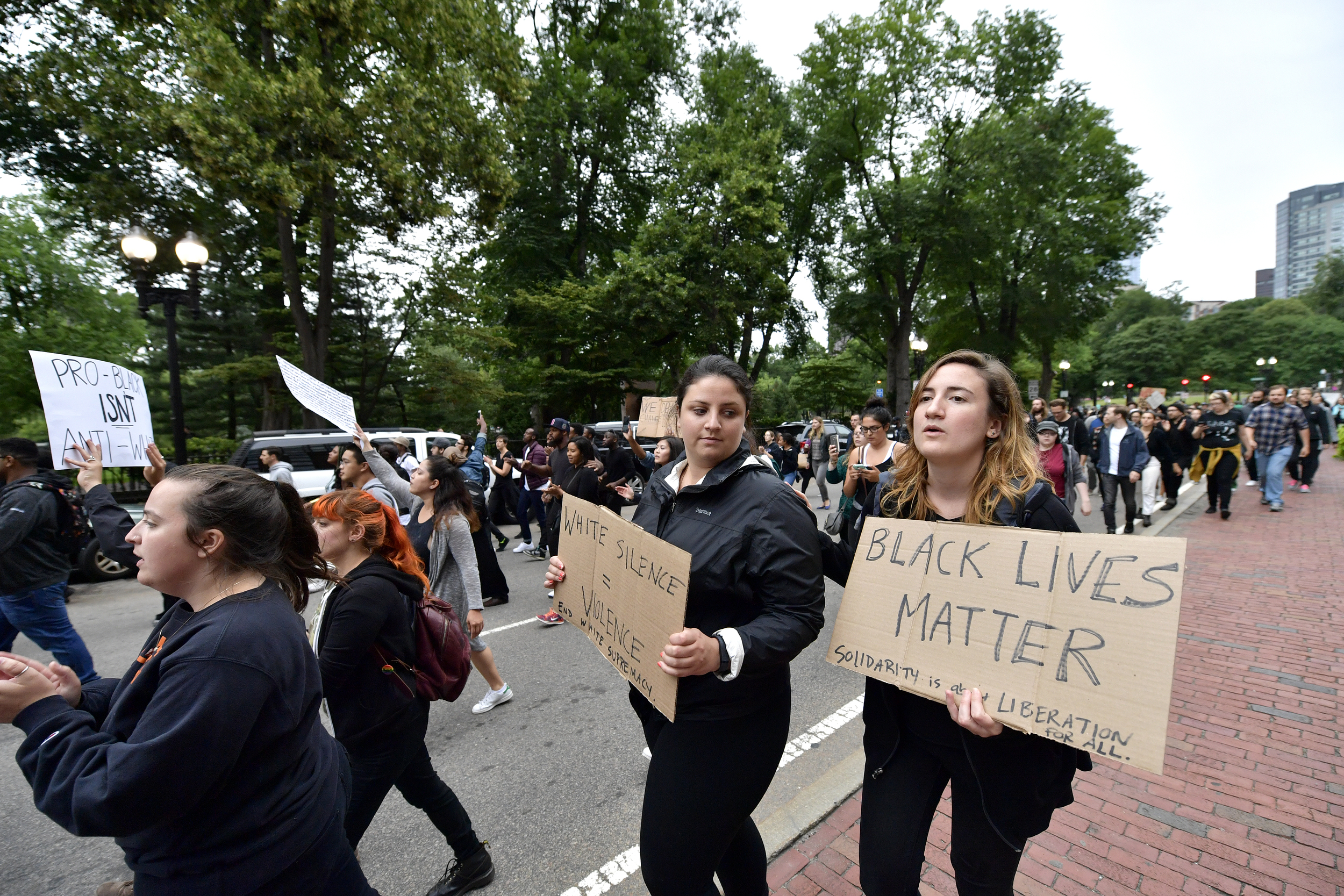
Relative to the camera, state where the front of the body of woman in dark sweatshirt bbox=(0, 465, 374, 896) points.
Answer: to the viewer's left

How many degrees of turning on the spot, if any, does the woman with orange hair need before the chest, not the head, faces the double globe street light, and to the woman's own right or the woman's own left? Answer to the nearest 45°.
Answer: approximately 90° to the woman's own right

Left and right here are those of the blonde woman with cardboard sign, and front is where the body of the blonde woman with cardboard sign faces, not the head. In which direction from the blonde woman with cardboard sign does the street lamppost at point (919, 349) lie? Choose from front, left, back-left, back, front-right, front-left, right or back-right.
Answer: back-right

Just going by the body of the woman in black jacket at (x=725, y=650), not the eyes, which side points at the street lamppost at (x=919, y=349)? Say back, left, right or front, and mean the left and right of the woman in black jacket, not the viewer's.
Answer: back

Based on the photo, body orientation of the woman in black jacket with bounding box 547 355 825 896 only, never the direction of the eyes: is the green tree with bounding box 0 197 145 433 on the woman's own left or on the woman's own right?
on the woman's own right

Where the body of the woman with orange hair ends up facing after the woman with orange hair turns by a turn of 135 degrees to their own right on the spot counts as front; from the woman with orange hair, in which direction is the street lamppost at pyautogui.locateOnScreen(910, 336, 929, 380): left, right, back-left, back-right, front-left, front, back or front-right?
front

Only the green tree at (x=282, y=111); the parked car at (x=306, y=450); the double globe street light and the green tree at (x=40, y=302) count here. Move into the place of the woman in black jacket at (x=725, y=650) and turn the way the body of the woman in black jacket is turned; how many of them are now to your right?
4

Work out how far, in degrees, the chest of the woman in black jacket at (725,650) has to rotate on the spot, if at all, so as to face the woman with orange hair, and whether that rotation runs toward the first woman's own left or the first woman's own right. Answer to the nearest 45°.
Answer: approximately 90° to the first woman's own right

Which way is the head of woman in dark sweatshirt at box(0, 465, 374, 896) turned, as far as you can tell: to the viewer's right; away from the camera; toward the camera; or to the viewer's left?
to the viewer's left

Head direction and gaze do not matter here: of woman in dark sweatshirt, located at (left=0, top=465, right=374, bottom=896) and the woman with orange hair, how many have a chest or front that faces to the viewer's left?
2

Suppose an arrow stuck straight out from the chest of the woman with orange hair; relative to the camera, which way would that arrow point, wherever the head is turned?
to the viewer's left

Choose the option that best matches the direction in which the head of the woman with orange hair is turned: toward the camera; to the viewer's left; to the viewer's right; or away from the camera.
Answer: to the viewer's left
